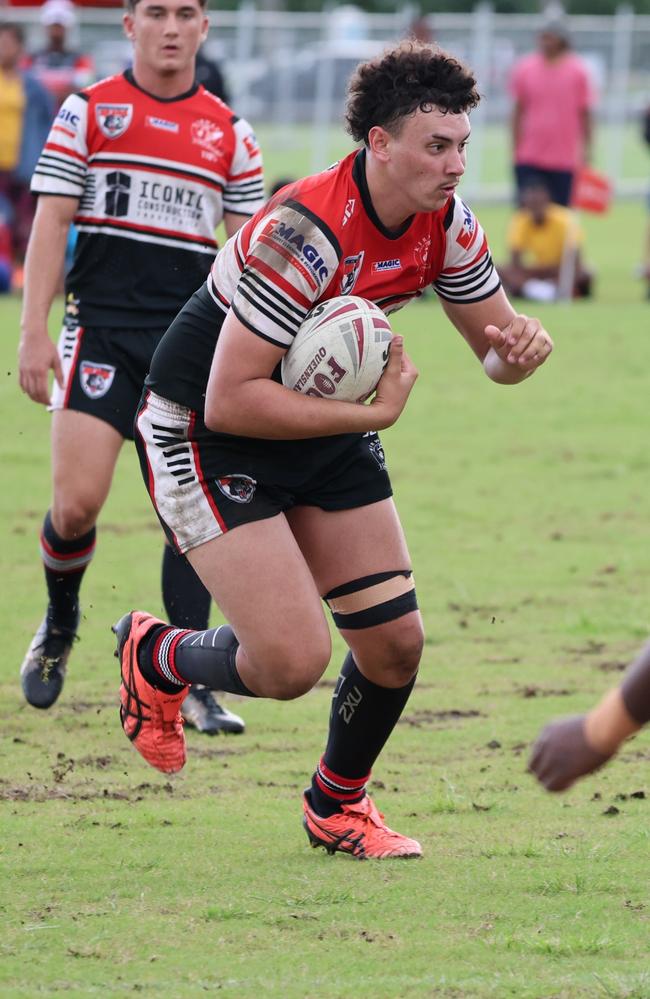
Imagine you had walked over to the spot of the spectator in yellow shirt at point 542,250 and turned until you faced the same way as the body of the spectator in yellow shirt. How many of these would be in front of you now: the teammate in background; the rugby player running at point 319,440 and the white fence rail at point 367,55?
2

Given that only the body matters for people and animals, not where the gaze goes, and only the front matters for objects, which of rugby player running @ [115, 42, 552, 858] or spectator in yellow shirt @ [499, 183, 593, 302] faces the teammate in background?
the spectator in yellow shirt

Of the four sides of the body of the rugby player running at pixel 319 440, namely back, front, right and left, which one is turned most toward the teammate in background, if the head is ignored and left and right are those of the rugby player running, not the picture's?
back

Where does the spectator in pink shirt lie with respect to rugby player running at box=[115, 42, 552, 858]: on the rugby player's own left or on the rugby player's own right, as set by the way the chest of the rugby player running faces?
on the rugby player's own left

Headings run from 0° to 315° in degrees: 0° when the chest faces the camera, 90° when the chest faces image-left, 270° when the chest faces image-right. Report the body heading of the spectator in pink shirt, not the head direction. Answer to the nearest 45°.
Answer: approximately 0°

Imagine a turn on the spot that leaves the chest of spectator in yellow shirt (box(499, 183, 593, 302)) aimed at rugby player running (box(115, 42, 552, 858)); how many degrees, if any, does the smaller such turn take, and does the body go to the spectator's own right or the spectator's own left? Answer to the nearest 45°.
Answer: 0° — they already face them

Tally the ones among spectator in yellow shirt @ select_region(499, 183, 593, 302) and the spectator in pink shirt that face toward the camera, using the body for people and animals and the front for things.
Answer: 2

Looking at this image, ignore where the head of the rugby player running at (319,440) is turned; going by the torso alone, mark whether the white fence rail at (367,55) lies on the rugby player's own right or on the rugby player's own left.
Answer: on the rugby player's own left
